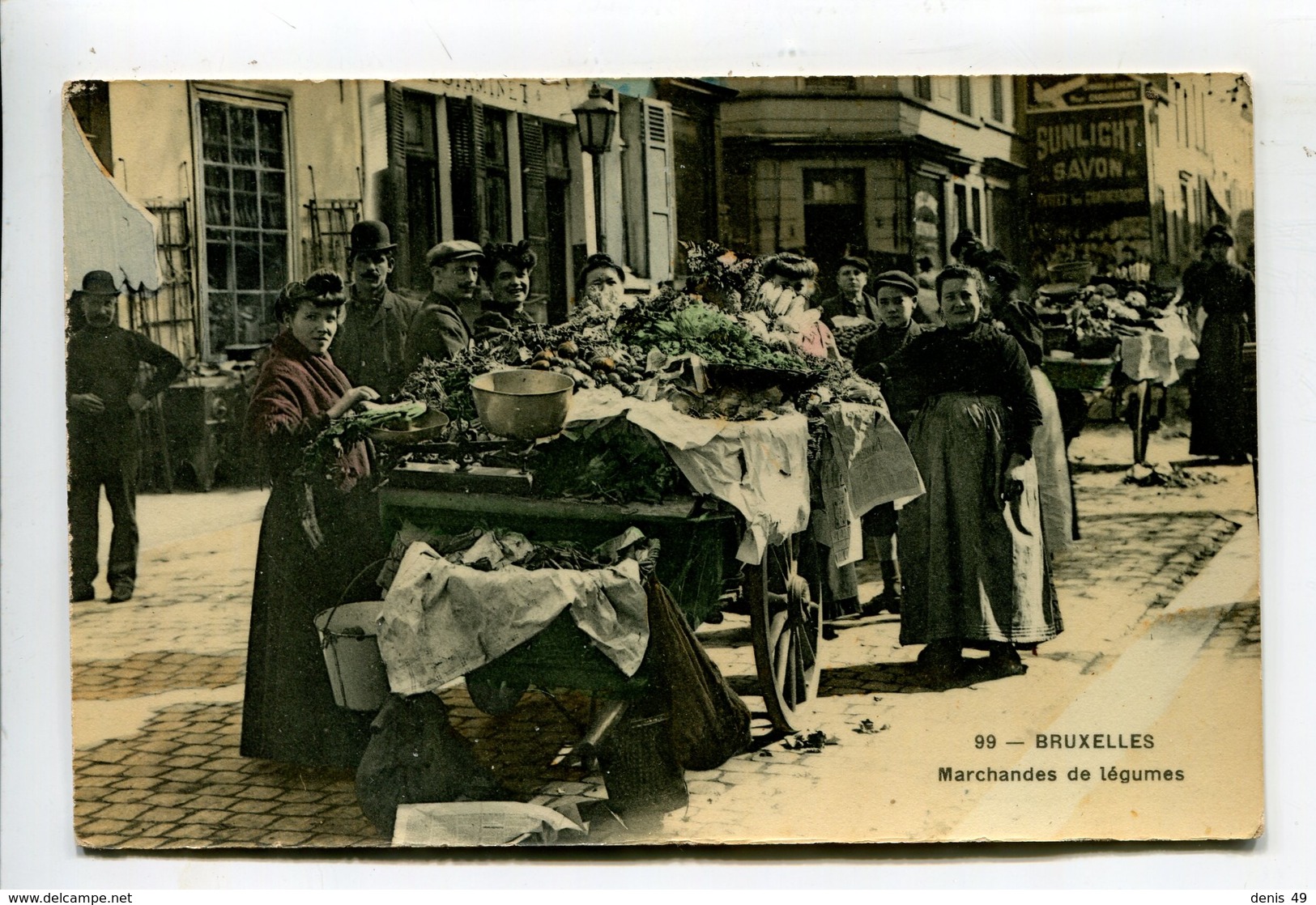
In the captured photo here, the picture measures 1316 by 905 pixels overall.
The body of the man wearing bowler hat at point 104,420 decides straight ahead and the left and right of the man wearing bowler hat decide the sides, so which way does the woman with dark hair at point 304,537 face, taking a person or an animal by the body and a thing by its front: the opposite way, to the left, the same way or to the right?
to the left

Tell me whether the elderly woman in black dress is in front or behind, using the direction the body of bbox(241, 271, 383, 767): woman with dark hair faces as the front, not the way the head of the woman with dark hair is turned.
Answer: in front

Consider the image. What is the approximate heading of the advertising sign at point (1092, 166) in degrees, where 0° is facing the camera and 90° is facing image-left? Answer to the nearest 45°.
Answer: approximately 0°

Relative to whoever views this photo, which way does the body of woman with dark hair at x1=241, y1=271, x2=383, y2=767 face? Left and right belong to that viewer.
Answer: facing to the right of the viewer

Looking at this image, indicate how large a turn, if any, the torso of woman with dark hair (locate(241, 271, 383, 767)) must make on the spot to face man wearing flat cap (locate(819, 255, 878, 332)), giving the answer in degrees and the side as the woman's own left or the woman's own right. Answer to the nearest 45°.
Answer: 0° — they already face them
